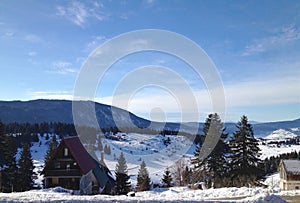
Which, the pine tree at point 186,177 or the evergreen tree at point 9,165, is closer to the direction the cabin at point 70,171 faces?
the evergreen tree

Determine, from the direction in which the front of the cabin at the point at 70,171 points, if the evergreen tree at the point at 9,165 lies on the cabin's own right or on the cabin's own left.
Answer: on the cabin's own right

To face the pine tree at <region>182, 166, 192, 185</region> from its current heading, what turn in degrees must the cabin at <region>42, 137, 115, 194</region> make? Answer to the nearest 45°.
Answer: approximately 135° to its left

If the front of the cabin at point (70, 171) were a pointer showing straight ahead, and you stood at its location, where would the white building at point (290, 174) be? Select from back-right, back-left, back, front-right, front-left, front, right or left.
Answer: back-left

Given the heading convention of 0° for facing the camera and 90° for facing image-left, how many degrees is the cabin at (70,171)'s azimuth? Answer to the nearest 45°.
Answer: approximately 45°

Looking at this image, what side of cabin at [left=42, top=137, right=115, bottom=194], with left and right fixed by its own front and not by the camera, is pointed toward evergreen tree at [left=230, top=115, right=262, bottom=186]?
left

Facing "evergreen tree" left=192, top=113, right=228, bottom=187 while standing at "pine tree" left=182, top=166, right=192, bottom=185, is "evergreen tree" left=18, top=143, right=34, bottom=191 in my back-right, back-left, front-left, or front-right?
back-right

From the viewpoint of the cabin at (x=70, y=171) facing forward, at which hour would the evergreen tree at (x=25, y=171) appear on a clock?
The evergreen tree is roughly at 3 o'clock from the cabin.

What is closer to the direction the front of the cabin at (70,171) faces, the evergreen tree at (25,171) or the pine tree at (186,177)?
the evergreen tree
